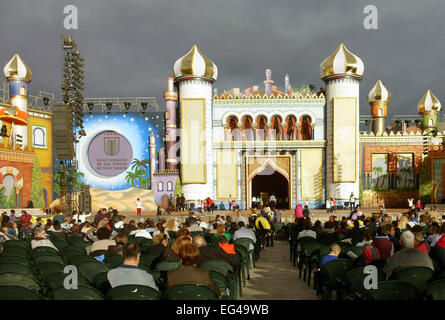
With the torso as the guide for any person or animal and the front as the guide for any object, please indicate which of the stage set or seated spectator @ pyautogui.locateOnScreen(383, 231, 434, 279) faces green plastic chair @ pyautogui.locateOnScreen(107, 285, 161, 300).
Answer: the stage set

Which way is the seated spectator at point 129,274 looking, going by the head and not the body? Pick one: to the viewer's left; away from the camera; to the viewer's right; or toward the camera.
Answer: away from the camera

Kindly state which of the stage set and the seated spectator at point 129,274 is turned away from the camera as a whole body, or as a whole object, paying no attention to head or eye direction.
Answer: the seated spectator

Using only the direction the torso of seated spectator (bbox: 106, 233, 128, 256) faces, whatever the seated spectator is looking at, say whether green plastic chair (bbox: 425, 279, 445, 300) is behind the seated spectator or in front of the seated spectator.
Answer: behind

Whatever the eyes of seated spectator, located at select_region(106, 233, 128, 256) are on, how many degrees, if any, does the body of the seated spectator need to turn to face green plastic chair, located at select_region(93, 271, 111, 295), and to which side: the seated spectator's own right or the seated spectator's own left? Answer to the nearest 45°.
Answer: approximately 180°

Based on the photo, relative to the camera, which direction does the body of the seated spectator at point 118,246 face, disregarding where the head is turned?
away from the camera

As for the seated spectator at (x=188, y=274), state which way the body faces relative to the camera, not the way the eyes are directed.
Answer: away from the camera

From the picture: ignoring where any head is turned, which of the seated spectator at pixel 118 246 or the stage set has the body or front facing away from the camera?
the seated spectator

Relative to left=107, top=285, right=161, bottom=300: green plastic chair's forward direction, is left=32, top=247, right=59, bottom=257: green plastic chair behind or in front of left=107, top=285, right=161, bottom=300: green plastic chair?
in front

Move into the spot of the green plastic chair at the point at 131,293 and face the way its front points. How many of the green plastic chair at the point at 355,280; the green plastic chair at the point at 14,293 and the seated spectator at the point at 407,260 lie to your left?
1

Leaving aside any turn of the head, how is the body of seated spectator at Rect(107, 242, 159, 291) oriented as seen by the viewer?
away from the camera

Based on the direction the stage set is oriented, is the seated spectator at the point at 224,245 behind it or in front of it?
in front

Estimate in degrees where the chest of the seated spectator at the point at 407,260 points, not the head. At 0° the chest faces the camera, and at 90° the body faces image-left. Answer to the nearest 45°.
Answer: approximately 180°

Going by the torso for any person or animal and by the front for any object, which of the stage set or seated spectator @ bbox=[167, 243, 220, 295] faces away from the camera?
the seated spectator

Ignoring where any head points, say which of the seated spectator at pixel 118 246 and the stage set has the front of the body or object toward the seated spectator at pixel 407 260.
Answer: the stage set

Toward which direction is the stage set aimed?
toward the camera

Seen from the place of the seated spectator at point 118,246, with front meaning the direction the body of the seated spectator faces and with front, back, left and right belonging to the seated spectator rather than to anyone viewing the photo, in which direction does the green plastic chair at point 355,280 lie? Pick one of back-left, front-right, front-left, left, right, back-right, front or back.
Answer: back-right

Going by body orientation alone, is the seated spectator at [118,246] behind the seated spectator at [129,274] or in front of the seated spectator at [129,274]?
in front
